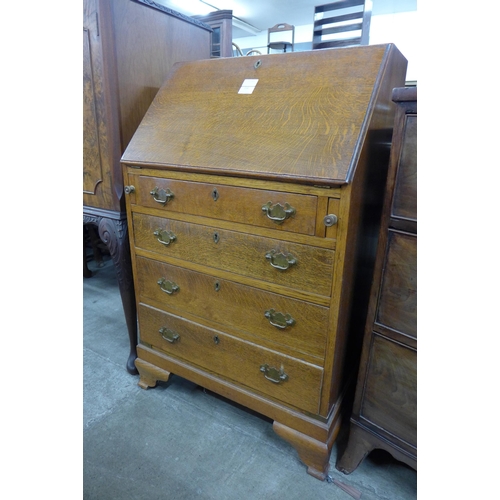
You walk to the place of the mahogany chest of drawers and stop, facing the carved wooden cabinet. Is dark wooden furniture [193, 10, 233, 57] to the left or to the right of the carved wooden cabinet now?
right

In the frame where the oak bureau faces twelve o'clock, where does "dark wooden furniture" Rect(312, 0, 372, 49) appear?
The dark wooden furniture is roughly at 5 o'clock from the oak bureau.

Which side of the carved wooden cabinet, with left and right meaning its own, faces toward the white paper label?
left

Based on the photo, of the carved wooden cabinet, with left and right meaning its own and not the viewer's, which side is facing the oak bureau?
left

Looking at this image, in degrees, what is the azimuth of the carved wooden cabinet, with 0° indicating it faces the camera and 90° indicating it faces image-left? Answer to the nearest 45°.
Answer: approximately 45°

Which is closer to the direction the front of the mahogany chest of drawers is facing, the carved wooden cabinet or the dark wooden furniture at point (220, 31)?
the carved wooden cabinet

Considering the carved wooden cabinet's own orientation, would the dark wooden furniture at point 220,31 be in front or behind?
behind

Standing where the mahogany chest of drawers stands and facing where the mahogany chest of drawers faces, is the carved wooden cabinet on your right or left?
on your right
